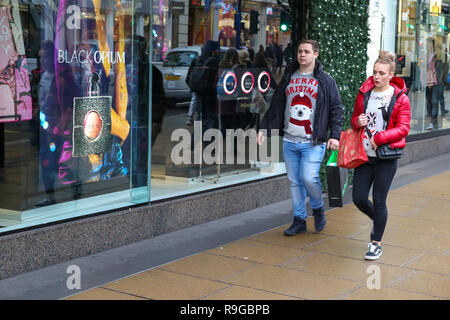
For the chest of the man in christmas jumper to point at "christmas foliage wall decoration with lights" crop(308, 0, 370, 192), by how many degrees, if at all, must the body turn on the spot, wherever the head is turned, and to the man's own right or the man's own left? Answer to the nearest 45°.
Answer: approximately 135° to the man's own right

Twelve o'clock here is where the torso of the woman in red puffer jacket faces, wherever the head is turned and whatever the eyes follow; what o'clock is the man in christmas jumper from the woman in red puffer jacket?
The man in christmas jumper is roughly at 3 o'clock from the woman in red puffer jacket.

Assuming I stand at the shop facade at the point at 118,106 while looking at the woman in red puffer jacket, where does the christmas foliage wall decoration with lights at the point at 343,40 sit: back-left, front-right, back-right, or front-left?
front-left

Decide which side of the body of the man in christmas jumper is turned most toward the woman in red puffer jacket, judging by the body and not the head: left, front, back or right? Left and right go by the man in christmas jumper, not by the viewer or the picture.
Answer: left

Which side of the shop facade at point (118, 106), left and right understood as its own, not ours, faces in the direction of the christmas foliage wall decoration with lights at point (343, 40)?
left

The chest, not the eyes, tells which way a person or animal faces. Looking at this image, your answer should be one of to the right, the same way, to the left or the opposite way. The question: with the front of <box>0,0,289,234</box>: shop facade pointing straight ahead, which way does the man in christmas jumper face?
to the right

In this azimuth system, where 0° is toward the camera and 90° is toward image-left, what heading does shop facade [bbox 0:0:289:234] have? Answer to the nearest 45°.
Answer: approximately 315°

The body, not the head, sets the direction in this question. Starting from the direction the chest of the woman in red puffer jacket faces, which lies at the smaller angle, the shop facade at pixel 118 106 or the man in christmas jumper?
the shop facade

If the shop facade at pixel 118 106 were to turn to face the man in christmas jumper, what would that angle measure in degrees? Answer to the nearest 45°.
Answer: approximately 45° to its left

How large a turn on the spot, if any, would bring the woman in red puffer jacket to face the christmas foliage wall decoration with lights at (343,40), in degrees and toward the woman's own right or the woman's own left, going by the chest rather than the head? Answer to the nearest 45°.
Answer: approximately 135° to the woman's own right

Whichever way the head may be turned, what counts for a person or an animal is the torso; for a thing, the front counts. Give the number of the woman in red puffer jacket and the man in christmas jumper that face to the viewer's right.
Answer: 0

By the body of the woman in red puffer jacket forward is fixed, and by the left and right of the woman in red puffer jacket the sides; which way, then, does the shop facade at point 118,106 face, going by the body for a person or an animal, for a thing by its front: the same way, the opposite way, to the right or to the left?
to the left

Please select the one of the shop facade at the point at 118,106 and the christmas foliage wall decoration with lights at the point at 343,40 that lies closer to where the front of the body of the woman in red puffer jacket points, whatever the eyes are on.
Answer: the shop facade

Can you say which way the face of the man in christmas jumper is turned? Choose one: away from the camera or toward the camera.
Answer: toward the camera

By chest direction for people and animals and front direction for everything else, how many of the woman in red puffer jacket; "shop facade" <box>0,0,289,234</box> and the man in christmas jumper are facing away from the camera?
0

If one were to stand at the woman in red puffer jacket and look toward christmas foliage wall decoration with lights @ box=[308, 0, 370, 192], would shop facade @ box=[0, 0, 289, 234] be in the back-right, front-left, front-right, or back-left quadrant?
front-left

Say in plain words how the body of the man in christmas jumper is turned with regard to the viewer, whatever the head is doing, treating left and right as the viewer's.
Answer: facing the viewer and to the left of the viewer
